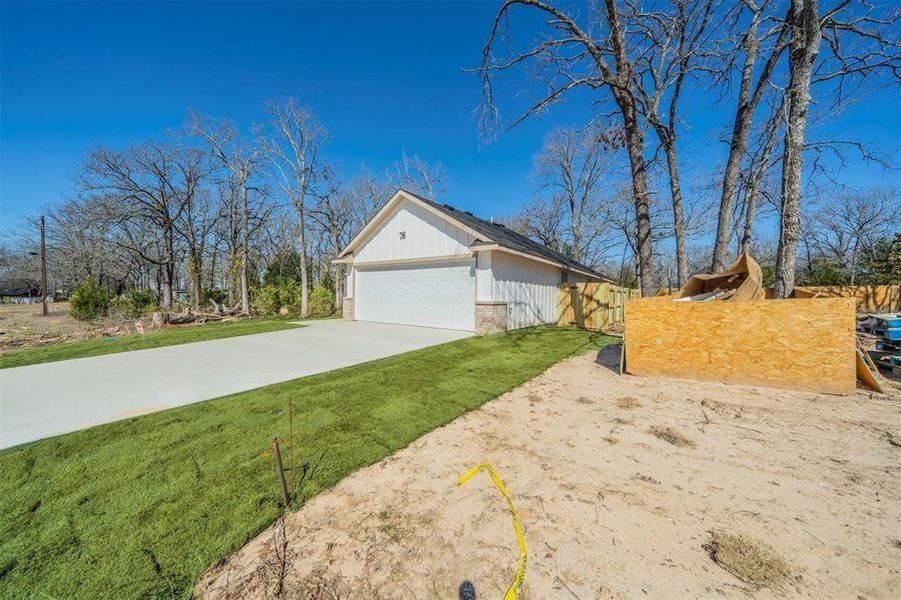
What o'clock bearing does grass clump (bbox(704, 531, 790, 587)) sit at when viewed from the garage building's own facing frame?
The grass clump is roughly at 10 o'clock from the garage building.

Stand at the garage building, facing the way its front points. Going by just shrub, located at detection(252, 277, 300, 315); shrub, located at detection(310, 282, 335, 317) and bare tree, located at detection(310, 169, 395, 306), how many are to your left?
0

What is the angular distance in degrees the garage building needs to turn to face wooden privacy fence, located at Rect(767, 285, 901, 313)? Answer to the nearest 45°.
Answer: approximately 135° to its left

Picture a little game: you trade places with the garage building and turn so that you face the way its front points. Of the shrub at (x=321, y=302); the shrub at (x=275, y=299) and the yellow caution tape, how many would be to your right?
2

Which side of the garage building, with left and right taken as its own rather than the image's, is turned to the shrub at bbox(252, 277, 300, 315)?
right

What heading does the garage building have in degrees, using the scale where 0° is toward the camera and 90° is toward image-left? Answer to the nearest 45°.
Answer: approximately 45°

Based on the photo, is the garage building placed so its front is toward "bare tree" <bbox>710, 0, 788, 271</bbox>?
no

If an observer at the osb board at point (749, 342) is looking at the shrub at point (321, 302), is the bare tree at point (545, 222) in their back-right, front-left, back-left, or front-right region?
front-right

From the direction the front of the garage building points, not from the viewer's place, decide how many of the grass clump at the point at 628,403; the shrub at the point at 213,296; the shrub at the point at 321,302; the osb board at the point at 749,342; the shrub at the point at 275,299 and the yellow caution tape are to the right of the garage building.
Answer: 3

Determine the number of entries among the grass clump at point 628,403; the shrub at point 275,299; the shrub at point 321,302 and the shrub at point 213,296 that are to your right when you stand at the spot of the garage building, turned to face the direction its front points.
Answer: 3

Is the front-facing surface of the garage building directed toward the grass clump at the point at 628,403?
no

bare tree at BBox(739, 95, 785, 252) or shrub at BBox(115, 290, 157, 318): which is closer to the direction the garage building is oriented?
the shrub

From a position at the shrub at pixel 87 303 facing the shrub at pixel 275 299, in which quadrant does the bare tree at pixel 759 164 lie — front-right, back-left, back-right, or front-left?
front-right

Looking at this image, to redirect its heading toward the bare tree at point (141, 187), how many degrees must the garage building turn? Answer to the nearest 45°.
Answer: approximately 45° to its right

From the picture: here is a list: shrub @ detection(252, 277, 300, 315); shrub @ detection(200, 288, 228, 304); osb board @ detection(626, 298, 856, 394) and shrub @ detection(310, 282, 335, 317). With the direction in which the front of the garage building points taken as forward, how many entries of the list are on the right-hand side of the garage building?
3

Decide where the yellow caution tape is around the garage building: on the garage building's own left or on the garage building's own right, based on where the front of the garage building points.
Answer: on the garage building's own left

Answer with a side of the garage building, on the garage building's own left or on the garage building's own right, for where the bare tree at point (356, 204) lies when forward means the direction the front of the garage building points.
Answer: on the garage building's own right

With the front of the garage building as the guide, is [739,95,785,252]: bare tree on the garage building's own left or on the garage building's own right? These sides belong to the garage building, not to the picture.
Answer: on the garage building's own left

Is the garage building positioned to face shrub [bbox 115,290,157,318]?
no

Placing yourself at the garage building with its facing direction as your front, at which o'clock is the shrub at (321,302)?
The shrub is roughly at 3 o'clock from the garage building.

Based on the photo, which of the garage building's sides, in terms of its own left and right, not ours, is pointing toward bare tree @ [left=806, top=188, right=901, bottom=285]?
back

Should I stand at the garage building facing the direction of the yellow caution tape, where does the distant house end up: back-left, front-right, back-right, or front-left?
back-right

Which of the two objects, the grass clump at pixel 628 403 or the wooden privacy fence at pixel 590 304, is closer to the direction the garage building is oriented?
the grass clump
